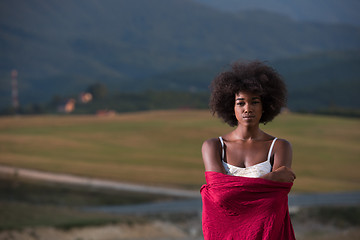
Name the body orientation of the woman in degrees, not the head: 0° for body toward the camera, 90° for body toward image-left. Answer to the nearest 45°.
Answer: approximately 0°
